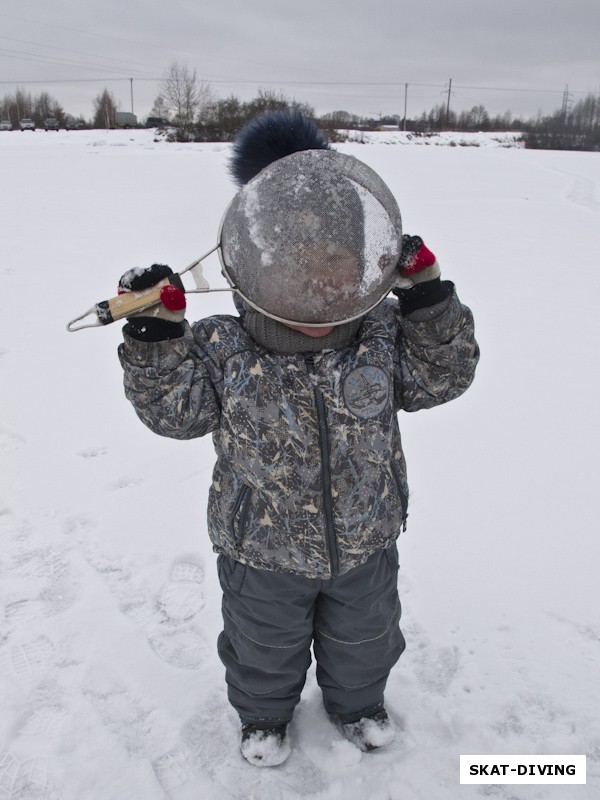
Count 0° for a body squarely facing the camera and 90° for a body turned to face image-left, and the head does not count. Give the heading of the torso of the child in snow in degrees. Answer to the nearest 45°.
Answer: approximately 0°

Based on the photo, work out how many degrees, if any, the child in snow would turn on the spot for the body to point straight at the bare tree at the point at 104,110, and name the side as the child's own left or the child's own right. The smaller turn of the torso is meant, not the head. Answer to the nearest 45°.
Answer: approximately 180°
